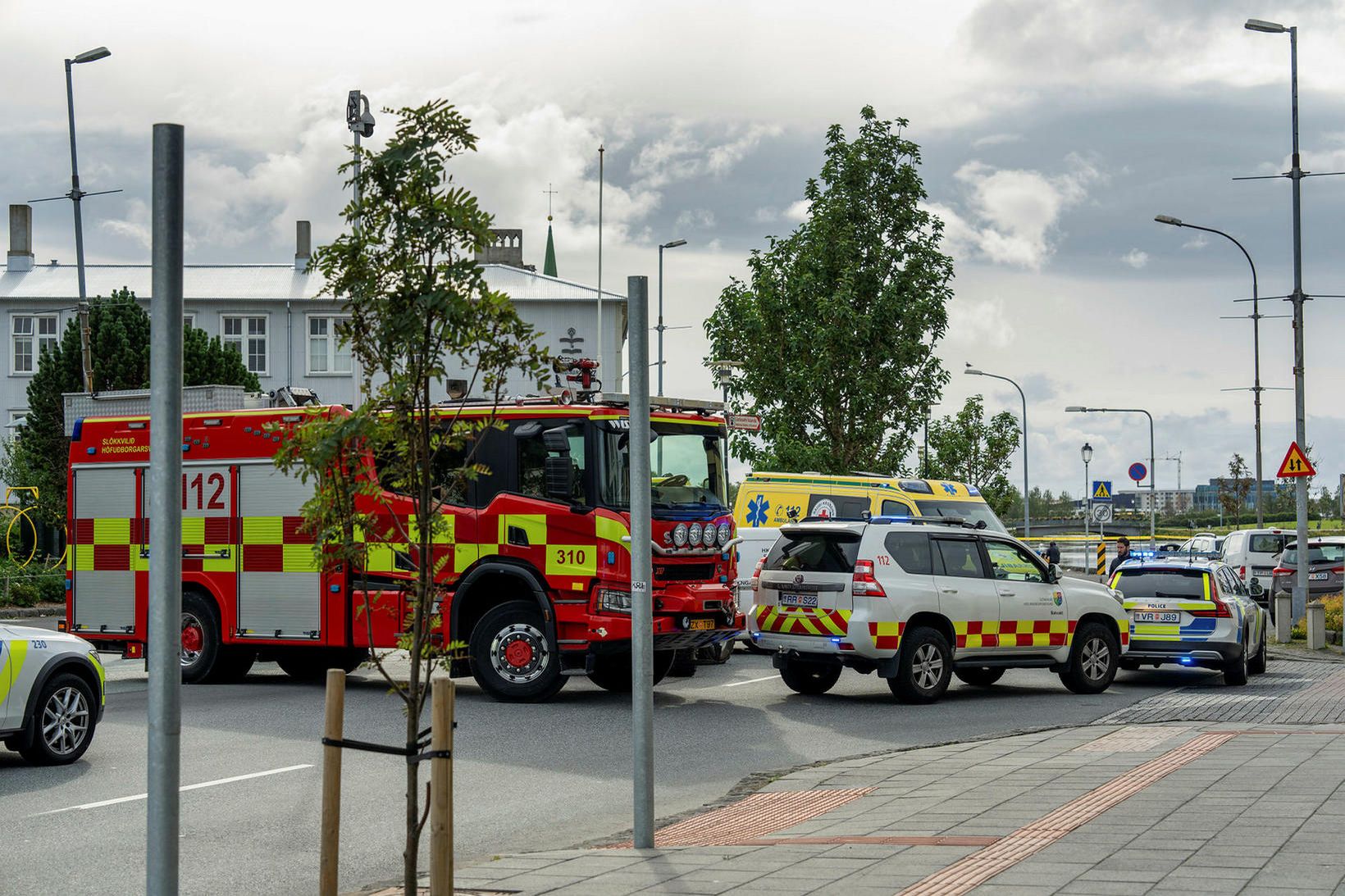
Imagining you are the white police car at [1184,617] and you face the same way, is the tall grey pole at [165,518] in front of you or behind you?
behind

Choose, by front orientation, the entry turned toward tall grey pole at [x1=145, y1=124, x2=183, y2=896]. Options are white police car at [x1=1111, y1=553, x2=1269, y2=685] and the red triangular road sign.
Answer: the red triangular road sign

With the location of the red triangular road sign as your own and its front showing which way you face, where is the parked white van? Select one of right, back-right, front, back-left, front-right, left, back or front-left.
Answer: back

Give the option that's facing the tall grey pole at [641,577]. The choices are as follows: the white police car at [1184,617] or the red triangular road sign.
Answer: the red triangular road sign

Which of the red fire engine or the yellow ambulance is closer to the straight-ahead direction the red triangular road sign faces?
the red fire engine

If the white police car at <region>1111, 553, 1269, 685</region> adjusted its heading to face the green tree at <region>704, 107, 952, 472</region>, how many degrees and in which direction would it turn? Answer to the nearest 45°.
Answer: approximately 90° to its left

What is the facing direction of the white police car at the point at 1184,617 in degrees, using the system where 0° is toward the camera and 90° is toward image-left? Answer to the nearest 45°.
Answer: approximately 225°

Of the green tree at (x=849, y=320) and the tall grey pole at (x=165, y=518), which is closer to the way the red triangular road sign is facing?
the tall grey pole

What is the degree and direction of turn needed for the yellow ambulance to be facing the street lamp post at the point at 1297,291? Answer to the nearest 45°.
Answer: approximately 45° to its left

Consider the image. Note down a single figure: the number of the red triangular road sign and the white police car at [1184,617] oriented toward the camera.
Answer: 1
